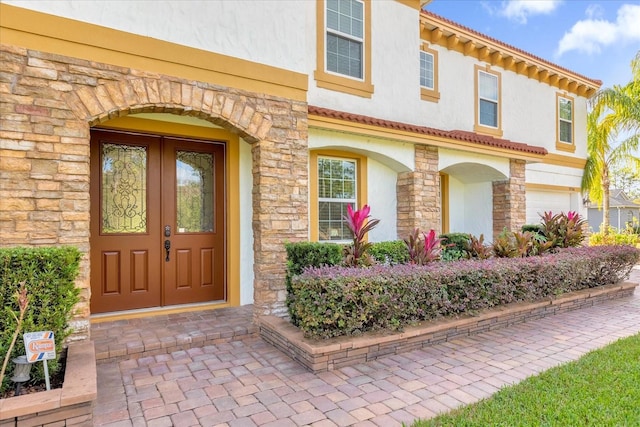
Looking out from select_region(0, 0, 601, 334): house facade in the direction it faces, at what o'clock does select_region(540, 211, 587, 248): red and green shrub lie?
The red and green shrub is roughly at 10 o'clock from the house facade.

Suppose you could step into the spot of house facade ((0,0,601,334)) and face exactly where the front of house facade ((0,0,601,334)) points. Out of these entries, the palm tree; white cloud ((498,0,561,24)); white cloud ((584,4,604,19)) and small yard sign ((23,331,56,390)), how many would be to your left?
3

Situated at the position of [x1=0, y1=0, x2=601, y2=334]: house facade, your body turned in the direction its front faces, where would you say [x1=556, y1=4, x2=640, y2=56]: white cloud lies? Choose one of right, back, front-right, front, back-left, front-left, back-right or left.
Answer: left

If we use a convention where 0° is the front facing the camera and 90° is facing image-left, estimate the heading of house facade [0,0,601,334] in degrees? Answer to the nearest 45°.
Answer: approximately 315°

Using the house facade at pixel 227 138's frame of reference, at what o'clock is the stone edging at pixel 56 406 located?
The stone edging is roughly at 2 o'clock from the house facade.

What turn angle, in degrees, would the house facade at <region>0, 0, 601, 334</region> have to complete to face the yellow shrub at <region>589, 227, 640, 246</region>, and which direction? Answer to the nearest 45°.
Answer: approximately 90° to its left

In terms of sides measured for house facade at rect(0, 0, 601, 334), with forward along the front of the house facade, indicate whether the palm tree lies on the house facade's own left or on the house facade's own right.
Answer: on the house facade's own left

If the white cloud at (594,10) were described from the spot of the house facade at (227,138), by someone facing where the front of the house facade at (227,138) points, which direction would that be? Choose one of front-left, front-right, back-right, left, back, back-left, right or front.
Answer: left

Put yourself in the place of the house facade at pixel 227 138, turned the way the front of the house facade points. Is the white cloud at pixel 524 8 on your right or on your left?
on your left
